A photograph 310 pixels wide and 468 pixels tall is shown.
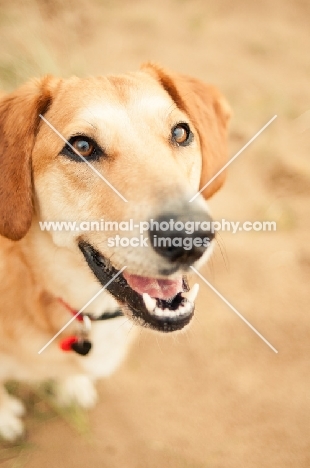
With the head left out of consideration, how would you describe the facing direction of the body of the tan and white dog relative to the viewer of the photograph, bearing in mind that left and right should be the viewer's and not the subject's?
facing the viewer and to the right of the viewer
